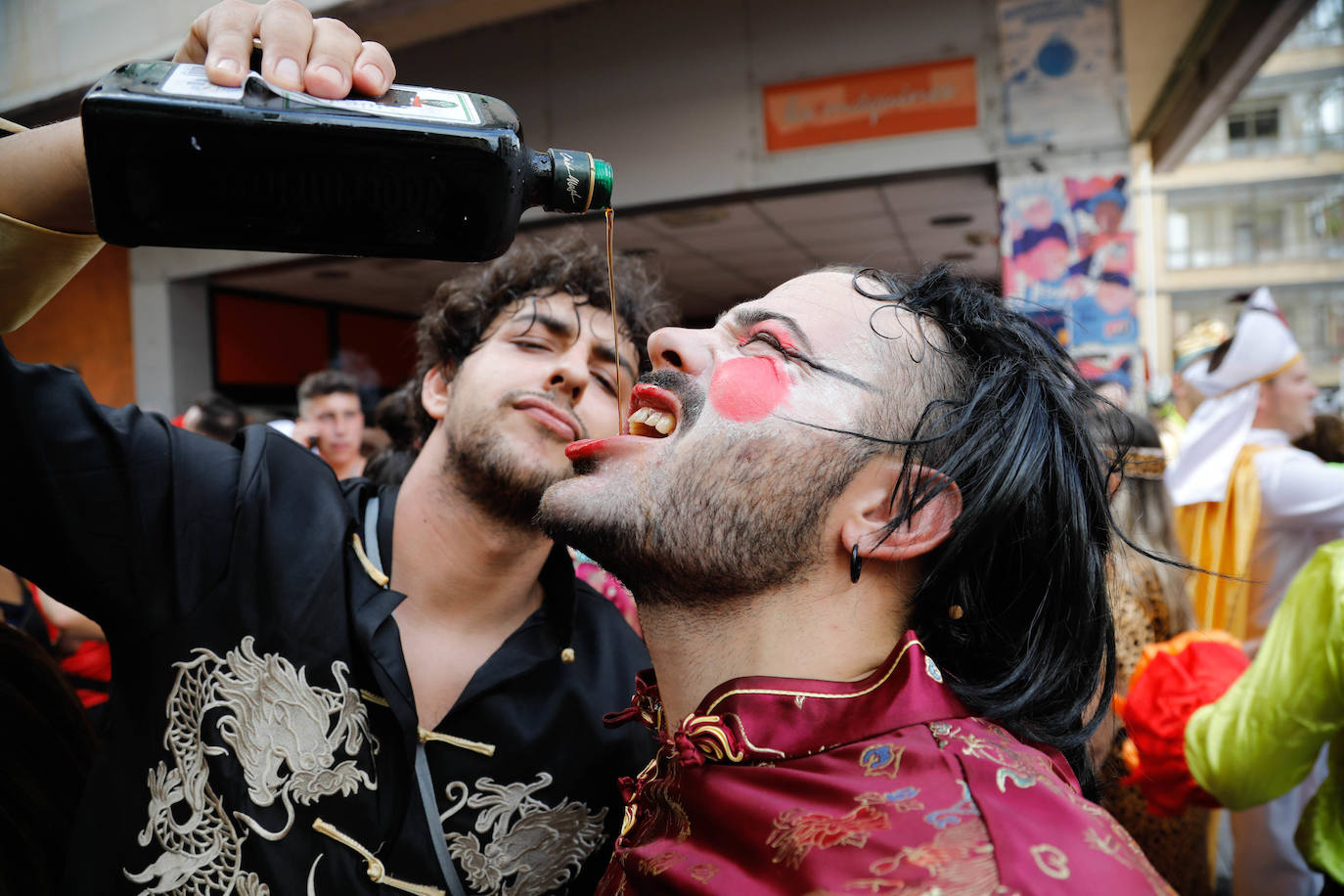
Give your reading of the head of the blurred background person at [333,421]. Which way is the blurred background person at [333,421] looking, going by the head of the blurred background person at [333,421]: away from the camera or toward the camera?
toward the camera

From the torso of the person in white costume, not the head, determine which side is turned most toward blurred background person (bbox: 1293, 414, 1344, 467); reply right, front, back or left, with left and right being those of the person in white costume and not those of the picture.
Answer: left

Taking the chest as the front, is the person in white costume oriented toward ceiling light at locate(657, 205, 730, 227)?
no

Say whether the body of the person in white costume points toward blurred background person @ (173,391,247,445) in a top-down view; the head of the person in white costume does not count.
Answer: no

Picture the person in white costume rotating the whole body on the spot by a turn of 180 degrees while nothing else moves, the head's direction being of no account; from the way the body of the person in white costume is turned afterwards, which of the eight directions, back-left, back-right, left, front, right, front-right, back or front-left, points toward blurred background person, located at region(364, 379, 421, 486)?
front-left
